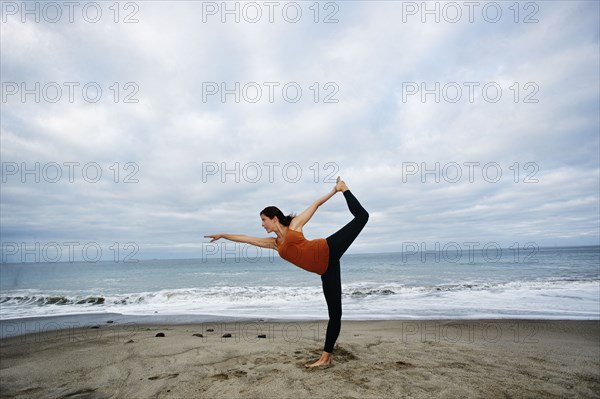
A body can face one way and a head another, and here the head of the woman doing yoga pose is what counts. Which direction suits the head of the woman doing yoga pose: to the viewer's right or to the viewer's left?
to the viewer's left

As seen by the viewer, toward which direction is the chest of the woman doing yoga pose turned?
to the viewer's left
